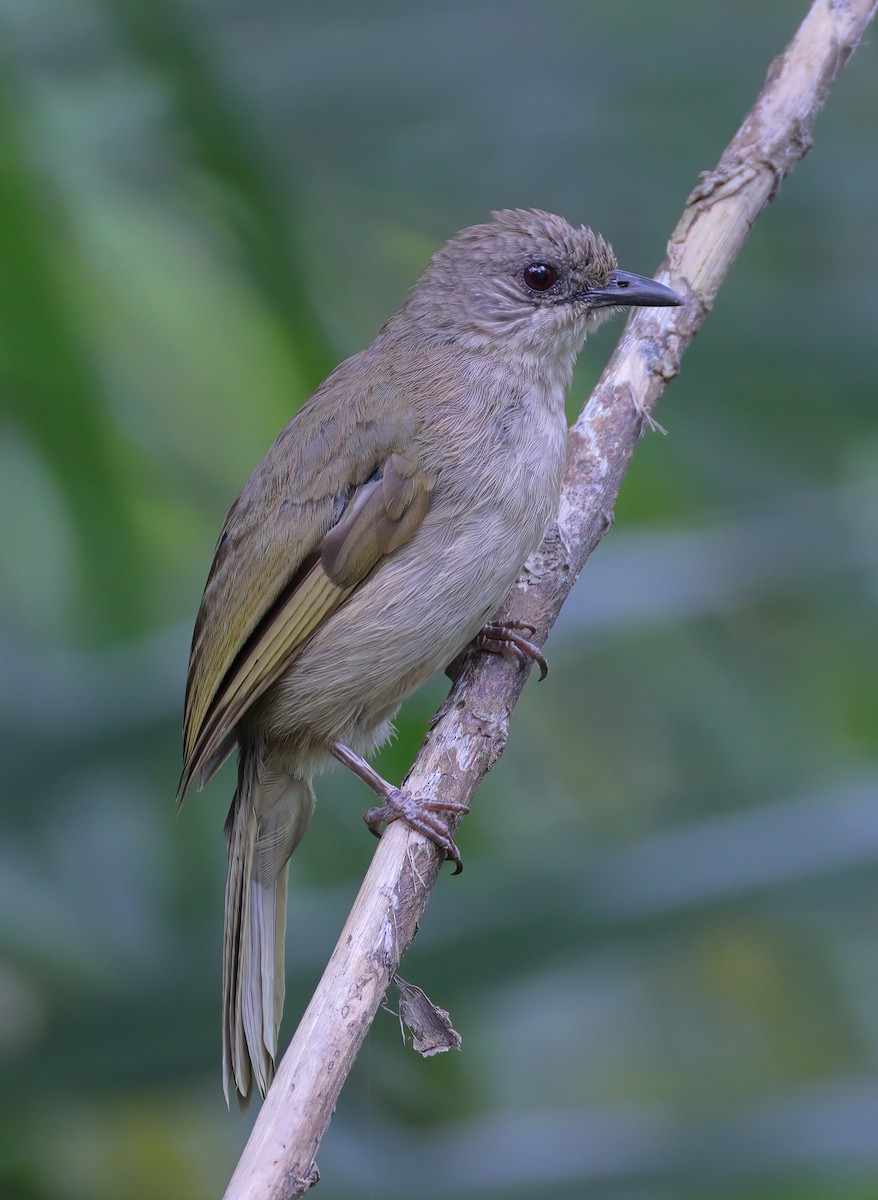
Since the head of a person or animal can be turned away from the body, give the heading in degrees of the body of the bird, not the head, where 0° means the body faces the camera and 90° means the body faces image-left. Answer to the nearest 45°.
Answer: approximately 270°
